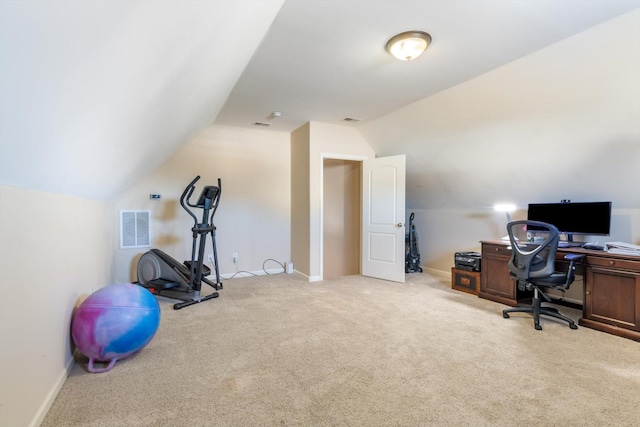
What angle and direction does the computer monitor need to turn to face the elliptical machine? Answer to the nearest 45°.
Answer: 0° — it already faces it

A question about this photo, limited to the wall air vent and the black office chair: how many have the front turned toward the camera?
1

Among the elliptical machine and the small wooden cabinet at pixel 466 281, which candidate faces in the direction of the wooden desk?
the elliptical machine

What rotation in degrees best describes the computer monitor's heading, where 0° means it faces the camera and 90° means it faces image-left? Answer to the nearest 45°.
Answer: approximately 45°

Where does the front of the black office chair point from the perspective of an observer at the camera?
facing away from the viewer and to the right of the viewer

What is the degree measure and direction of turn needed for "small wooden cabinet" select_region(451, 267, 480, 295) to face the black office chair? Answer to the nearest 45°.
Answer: approximately 90° to its left

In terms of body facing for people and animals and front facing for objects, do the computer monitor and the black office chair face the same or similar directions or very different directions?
very different directions

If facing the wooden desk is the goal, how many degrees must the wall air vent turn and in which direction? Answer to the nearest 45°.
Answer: approximately 45° to its left

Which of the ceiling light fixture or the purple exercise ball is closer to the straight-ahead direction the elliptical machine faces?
the ceiling light fixture
